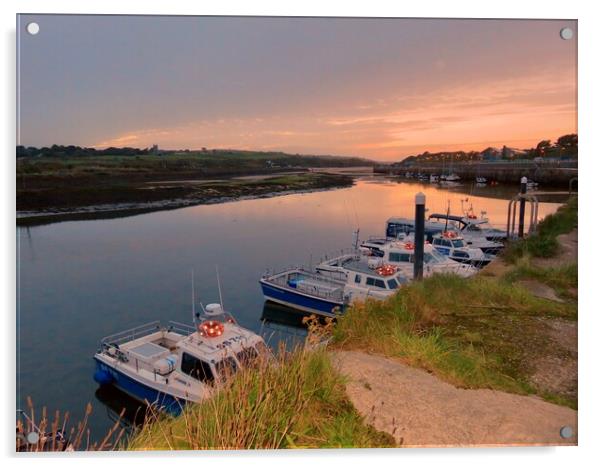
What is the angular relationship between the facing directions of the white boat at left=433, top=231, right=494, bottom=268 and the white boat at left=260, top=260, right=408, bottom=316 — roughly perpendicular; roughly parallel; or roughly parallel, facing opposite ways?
roughly parallel

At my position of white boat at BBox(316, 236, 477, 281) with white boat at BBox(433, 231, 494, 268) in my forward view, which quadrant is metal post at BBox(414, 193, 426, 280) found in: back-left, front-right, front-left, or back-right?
back-right

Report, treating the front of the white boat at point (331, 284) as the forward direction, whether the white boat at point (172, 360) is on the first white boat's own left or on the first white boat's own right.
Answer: on the first white boat's own right

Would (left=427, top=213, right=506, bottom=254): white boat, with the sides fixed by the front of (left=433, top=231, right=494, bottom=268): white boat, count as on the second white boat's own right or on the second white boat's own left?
on the second white boat's own left

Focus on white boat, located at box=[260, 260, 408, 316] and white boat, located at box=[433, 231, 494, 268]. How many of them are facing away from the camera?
0

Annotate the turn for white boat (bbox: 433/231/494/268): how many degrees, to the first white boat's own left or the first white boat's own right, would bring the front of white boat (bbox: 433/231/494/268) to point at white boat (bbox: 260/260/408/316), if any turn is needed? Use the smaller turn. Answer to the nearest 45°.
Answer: approximately 90° to the first white boat's own right

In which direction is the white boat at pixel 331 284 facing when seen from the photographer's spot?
facing the viewer and to the right of the viewer
